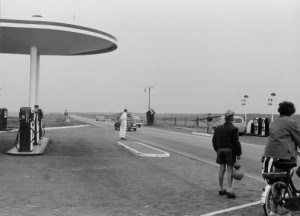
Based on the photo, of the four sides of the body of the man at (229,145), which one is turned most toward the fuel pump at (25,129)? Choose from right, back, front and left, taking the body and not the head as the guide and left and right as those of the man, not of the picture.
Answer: left

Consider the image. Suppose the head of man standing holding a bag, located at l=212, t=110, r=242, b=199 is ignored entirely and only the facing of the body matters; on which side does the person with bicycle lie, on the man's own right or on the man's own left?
on the man's own right

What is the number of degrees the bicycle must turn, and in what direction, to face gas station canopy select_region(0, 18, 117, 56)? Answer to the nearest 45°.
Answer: approximately 90° to its left

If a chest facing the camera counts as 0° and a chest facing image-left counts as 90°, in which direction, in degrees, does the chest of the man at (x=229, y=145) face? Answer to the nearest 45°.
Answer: approximately 225°

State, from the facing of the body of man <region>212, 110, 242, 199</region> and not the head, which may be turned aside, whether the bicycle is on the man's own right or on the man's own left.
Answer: on the man's own right
